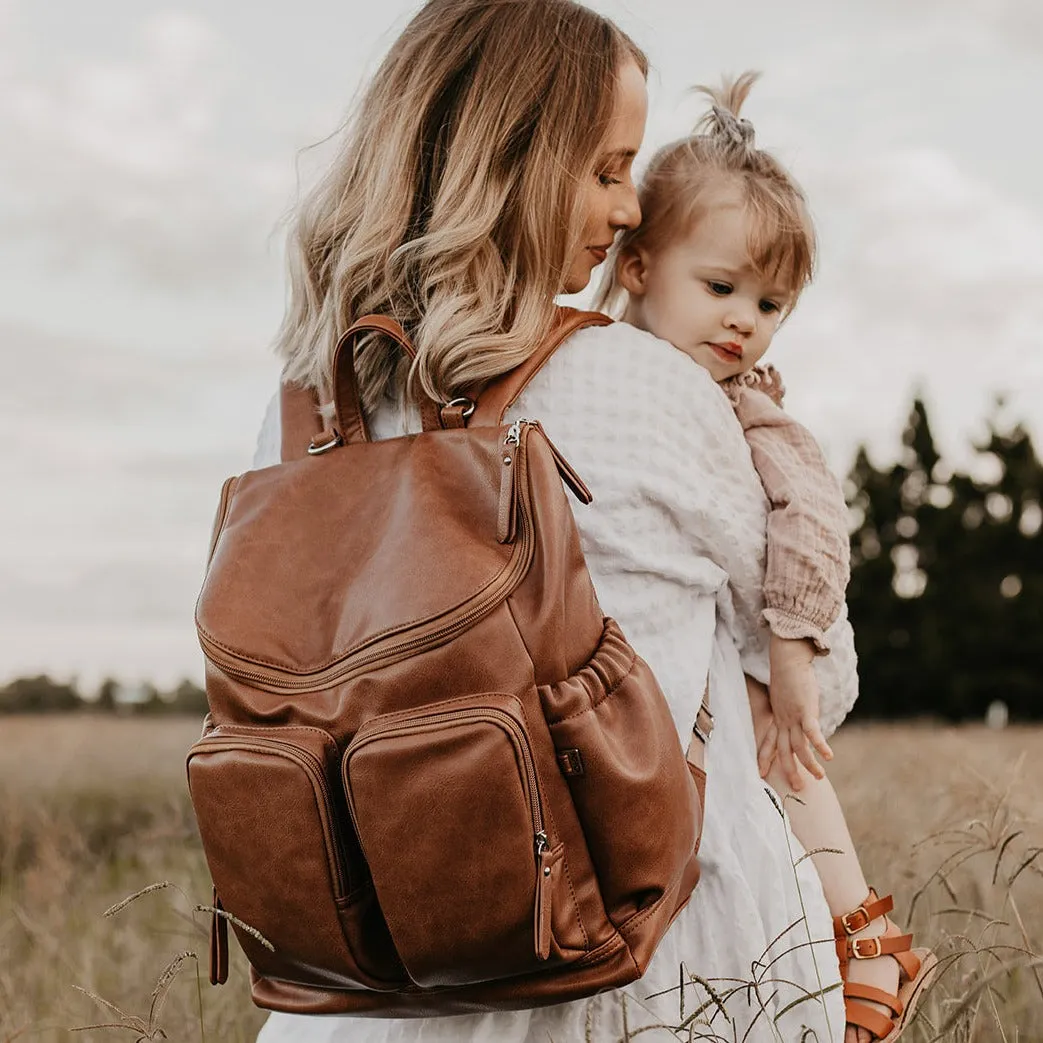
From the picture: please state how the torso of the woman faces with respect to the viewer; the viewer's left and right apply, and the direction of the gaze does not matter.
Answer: facing away from the viewer and to the right of the viewer

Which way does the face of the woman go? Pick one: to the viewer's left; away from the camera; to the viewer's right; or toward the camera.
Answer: to the viewer's right
